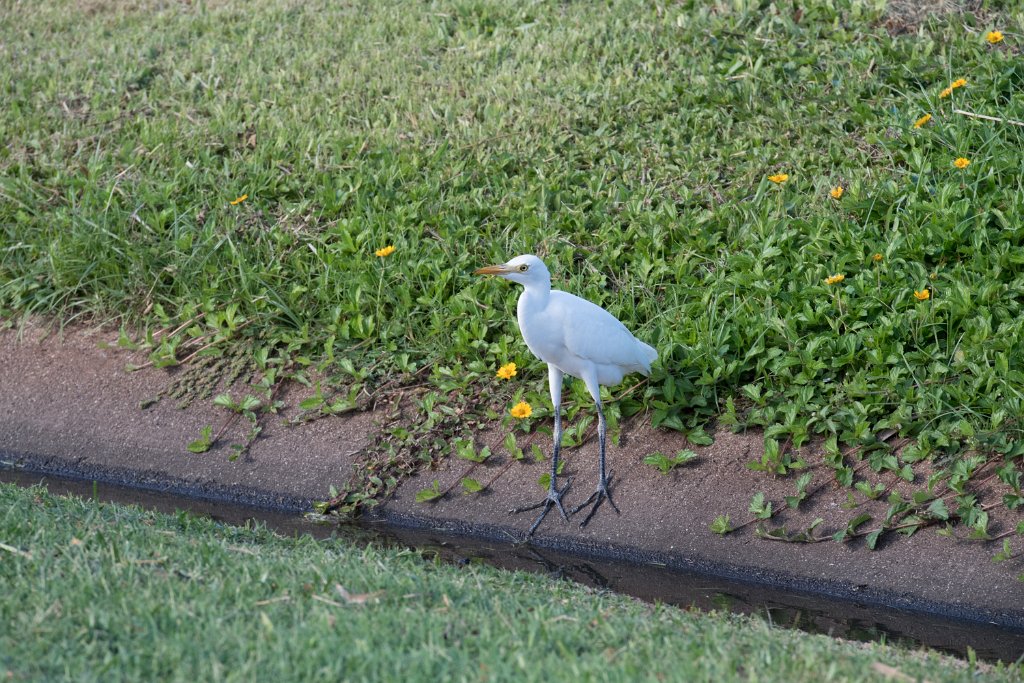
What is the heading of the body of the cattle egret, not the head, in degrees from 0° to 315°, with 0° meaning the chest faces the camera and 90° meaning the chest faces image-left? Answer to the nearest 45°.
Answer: approximately 45°
